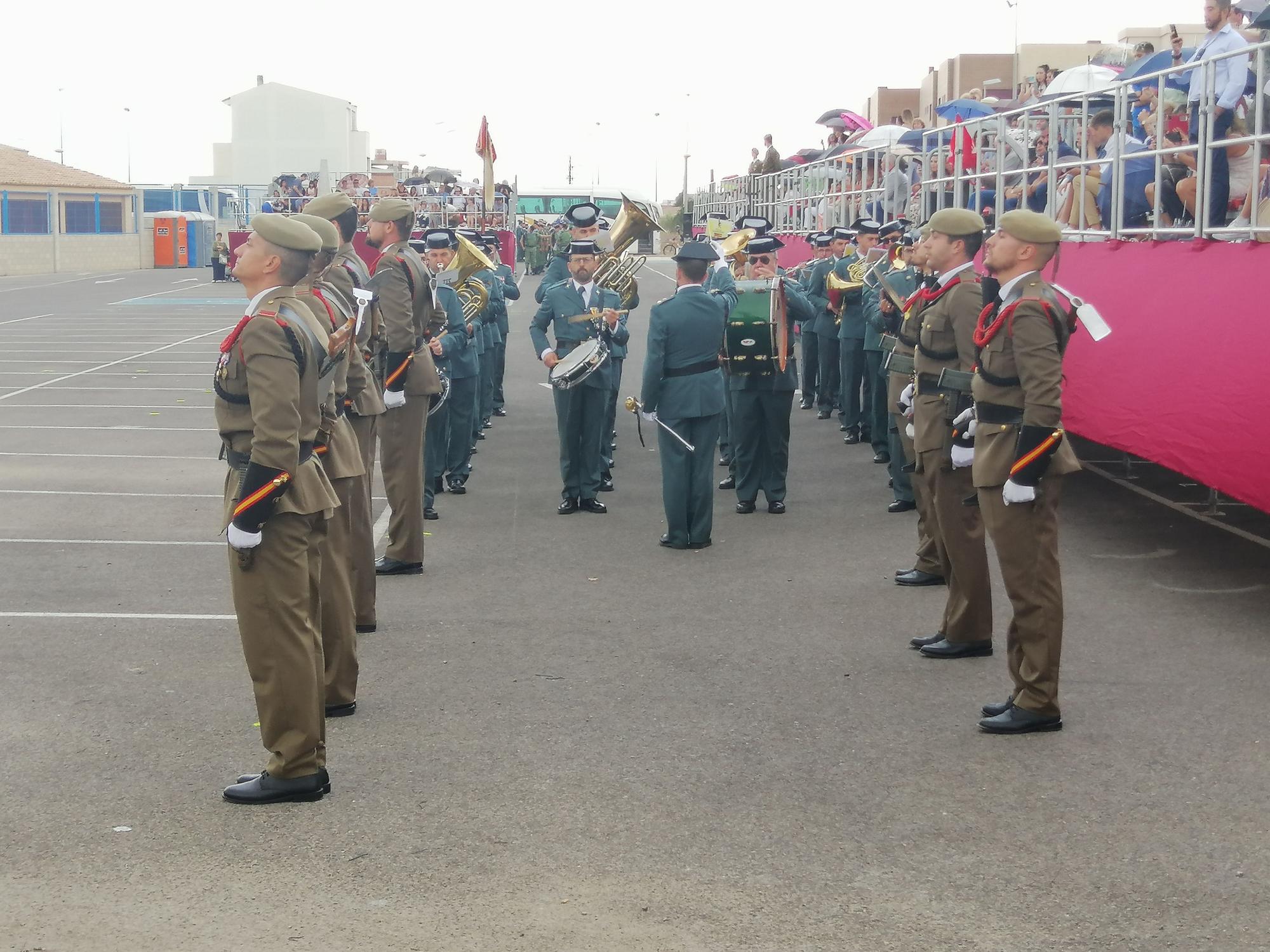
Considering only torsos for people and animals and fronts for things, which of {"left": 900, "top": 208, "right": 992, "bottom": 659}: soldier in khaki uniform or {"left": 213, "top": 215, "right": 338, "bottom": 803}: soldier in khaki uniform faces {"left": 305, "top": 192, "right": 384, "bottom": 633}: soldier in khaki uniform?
{"left": 900, "top": 208, "right": 992, "bottom": 659}: soldier in khaki uniform

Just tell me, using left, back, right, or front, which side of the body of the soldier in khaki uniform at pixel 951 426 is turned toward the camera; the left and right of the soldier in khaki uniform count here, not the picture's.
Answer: left

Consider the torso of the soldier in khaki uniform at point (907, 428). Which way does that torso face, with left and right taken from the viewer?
facing to the left of the viewer

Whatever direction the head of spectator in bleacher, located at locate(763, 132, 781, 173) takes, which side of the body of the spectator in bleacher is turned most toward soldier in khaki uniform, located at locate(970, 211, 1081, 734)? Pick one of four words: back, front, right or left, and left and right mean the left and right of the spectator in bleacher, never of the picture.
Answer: left

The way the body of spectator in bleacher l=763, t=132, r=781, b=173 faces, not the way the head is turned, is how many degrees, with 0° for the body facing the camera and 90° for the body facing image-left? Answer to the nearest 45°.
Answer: approximately 90°

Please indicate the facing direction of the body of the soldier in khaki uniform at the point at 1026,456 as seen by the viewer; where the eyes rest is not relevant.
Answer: to the viewer's left

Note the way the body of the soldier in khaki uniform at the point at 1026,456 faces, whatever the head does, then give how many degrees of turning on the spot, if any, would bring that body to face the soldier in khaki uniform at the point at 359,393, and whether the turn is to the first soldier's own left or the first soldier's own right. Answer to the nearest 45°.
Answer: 0° — they already face them

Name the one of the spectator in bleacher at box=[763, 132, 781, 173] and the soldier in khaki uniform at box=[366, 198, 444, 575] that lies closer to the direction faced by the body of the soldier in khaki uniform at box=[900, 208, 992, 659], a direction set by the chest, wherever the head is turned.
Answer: the soldier in khaki uniform

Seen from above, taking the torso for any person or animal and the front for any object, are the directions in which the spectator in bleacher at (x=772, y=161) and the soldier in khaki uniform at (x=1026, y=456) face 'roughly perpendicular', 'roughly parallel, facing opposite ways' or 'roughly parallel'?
roughly parallel

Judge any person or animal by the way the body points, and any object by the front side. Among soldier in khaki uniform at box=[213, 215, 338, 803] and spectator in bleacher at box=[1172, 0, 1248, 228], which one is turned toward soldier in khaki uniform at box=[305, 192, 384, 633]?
the spectator in bleacher

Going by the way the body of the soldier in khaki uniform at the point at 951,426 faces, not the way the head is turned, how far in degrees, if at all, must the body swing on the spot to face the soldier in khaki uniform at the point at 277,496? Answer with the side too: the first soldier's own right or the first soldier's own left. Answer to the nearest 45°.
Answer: approximately 45° to the first soldier's own left

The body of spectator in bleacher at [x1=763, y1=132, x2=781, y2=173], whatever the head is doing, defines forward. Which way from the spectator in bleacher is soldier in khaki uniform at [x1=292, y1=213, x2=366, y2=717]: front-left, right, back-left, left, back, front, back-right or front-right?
left

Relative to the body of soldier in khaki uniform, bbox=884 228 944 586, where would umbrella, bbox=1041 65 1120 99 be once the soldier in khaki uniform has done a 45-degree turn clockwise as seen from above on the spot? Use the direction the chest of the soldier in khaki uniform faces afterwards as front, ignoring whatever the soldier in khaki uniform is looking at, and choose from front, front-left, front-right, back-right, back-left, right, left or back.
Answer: front-right
